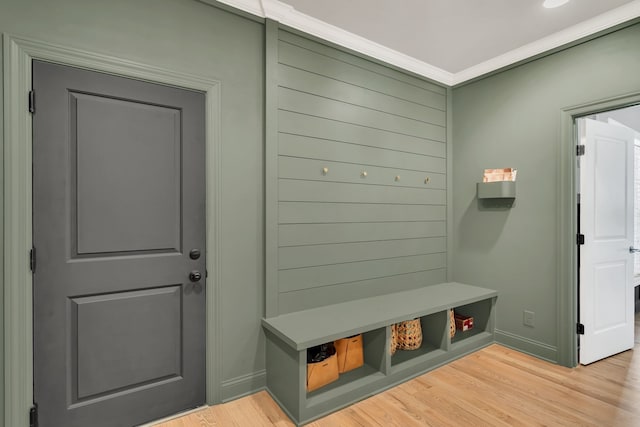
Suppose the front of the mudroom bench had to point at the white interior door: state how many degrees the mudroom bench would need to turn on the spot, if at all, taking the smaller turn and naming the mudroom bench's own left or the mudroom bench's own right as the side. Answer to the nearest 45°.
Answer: approximately 45° to the mudroom bench's own left

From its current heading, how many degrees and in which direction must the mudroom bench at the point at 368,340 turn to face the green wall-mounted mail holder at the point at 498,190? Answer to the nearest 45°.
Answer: approximately 90° to its left

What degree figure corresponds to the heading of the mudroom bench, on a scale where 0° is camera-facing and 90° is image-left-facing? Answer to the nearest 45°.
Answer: approximately 315°
